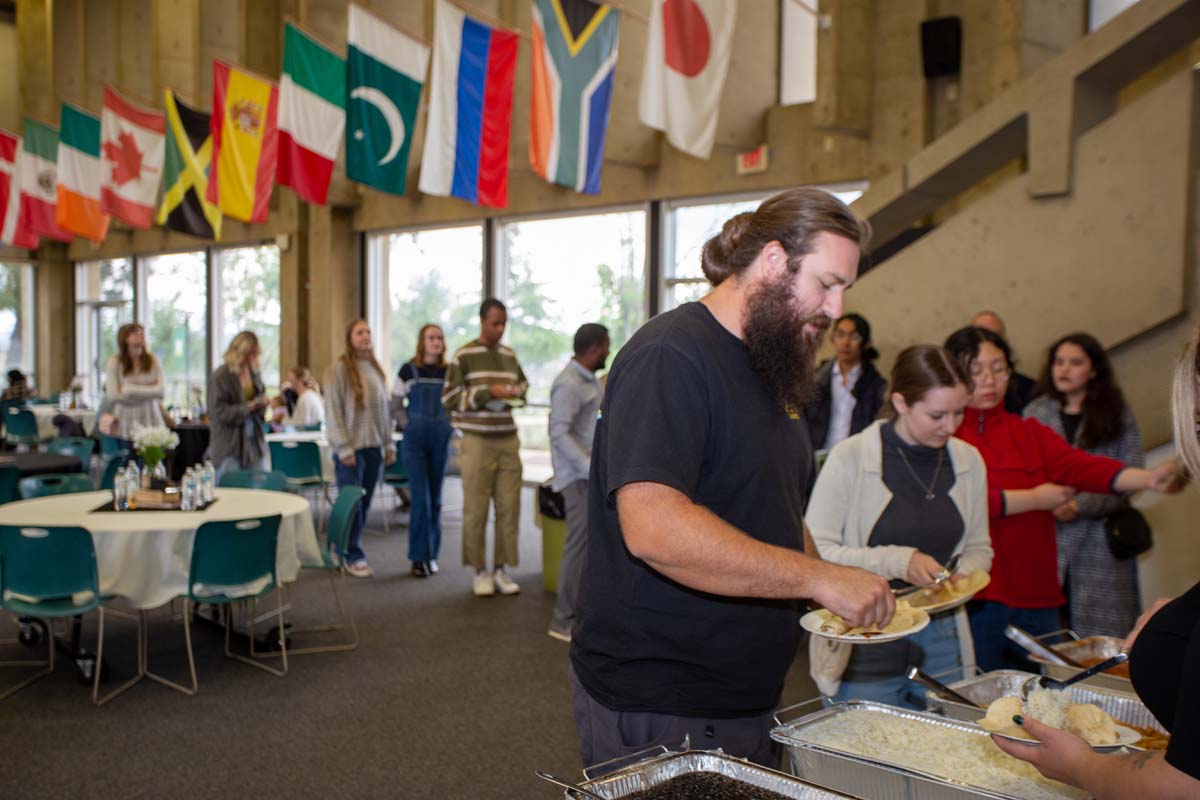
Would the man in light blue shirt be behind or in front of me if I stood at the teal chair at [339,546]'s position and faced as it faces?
behind

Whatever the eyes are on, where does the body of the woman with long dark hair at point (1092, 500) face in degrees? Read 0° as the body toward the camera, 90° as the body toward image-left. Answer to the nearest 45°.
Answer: approximately 45°

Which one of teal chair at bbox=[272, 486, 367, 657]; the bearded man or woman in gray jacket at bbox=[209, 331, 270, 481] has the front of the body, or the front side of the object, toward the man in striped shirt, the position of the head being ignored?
the woman in gray jacket

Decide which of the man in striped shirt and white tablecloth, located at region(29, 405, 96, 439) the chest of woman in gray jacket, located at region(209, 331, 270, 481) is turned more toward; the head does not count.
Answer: the man in striped shirt

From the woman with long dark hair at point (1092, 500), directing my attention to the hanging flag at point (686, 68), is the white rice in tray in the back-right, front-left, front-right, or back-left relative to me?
back-left

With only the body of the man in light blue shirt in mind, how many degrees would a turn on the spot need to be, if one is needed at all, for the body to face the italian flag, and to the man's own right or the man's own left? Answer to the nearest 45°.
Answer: approximately 135° to the man's own left

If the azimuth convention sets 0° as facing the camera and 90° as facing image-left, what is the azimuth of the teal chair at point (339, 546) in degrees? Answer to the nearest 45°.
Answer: approximately 90°

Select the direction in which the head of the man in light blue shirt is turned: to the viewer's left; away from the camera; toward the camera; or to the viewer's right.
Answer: to the viewer's right

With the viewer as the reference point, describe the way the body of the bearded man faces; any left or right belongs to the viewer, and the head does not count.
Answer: facing to the right of the viewer

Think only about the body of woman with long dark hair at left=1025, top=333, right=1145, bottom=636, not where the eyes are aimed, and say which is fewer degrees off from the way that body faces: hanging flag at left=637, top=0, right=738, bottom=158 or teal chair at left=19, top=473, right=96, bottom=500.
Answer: the teal chair

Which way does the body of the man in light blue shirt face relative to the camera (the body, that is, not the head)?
to the viewer's right

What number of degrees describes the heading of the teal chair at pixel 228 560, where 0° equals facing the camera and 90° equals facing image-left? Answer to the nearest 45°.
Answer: approximately 135°

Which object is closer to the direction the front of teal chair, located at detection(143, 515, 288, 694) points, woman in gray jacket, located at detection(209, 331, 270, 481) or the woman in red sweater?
the woman in gray jacket
